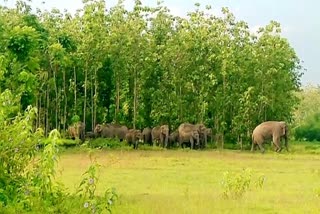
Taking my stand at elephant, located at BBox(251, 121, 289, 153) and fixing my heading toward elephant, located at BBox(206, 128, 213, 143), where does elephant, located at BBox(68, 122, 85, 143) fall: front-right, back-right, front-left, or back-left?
front-left
